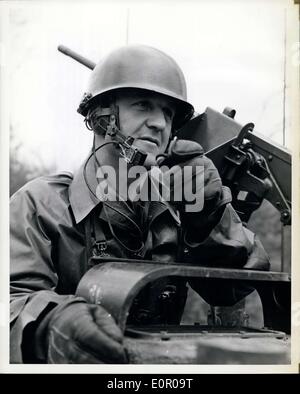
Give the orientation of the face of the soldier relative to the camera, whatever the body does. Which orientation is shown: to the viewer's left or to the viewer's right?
to the viewer's right

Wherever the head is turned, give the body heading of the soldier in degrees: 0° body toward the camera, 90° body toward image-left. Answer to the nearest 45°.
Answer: approximately 315°
